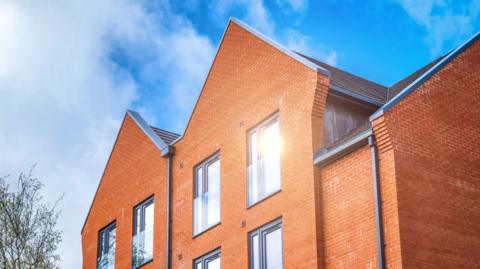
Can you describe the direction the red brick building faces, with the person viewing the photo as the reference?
facing the viewer and to the left of the viewer
